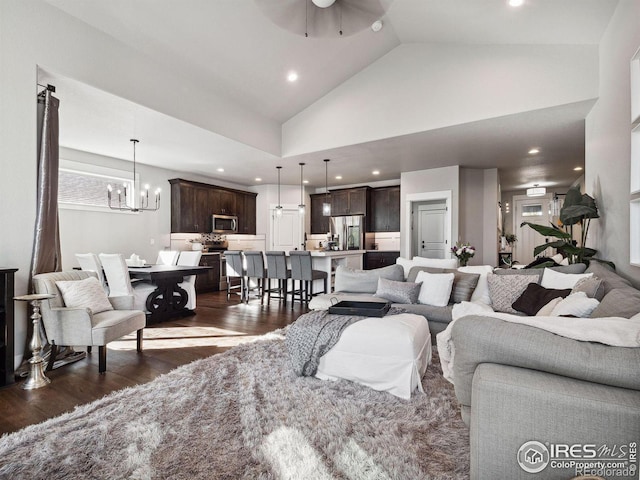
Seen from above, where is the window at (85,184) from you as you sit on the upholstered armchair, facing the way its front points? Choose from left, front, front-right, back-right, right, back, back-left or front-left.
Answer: back-left

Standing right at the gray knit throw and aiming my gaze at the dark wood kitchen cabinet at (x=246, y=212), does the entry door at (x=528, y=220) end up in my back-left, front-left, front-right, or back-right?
front-right

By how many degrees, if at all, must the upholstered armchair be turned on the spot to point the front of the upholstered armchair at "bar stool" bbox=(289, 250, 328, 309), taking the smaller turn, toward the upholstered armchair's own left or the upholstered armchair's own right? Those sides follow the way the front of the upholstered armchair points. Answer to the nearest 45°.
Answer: approximately 45° to the upholstered armchair's own left

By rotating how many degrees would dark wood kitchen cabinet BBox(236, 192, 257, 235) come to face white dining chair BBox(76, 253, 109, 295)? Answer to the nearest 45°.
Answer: approximately 90° to its right

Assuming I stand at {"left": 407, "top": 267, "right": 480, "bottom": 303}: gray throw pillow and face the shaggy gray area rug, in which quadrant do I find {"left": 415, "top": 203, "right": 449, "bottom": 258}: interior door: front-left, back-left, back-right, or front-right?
back-right

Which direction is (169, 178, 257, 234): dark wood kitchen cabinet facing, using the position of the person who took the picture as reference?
facing the viewer and to the right of the viewer

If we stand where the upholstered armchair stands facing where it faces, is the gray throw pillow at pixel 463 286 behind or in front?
in front

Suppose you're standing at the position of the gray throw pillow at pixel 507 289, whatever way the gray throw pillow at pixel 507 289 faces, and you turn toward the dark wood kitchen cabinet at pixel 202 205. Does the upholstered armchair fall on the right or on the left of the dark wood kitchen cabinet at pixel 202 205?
left

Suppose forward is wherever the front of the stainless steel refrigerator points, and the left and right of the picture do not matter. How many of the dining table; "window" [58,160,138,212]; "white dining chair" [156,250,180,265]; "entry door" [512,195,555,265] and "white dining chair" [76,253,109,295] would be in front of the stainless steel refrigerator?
4

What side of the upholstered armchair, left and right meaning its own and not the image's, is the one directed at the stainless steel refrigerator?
left

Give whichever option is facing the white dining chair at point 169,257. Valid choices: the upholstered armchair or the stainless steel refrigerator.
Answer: the stainless steel refrigerator

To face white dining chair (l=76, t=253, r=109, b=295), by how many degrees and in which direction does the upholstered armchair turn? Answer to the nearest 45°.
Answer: approximately 135° to its left

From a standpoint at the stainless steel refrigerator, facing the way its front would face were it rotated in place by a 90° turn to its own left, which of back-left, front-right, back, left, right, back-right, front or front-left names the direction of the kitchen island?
front-right

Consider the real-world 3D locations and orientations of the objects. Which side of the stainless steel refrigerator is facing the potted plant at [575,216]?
left

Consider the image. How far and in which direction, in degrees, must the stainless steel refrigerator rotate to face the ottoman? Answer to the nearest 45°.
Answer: approximately 45° to its left

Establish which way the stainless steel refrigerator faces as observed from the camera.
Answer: facing the viewer and to the left of the viewer
